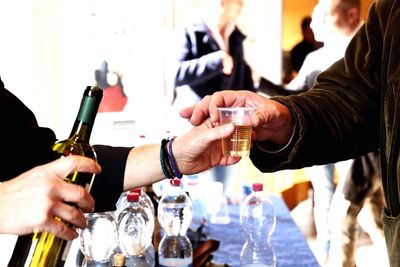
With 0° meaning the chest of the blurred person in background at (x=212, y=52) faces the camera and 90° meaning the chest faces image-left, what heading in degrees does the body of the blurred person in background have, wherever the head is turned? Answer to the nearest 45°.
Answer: approximately 315°

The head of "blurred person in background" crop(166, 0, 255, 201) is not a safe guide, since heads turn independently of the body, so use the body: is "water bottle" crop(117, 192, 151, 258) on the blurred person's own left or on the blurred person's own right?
on the blurred person's own right

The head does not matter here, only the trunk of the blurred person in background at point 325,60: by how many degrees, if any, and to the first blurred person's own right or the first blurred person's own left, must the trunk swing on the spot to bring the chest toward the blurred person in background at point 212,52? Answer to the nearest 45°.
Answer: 0° — they already face them

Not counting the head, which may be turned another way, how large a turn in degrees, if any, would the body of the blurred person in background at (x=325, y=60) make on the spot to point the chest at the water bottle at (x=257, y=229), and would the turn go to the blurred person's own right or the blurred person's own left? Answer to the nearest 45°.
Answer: approximately 90° to the blurred person's own left

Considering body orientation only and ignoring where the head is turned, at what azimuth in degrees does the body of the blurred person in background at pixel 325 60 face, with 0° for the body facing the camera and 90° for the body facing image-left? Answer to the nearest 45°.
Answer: approximately 90°

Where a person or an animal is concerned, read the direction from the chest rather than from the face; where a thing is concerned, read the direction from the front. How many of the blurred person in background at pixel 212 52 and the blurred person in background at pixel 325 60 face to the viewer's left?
1

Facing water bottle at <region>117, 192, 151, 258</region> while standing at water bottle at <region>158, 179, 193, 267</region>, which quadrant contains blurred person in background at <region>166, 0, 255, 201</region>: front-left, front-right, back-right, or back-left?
back-right

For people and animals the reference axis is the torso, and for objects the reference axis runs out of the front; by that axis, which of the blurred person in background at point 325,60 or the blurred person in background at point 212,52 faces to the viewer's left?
the blurred person in background at point 325,60
